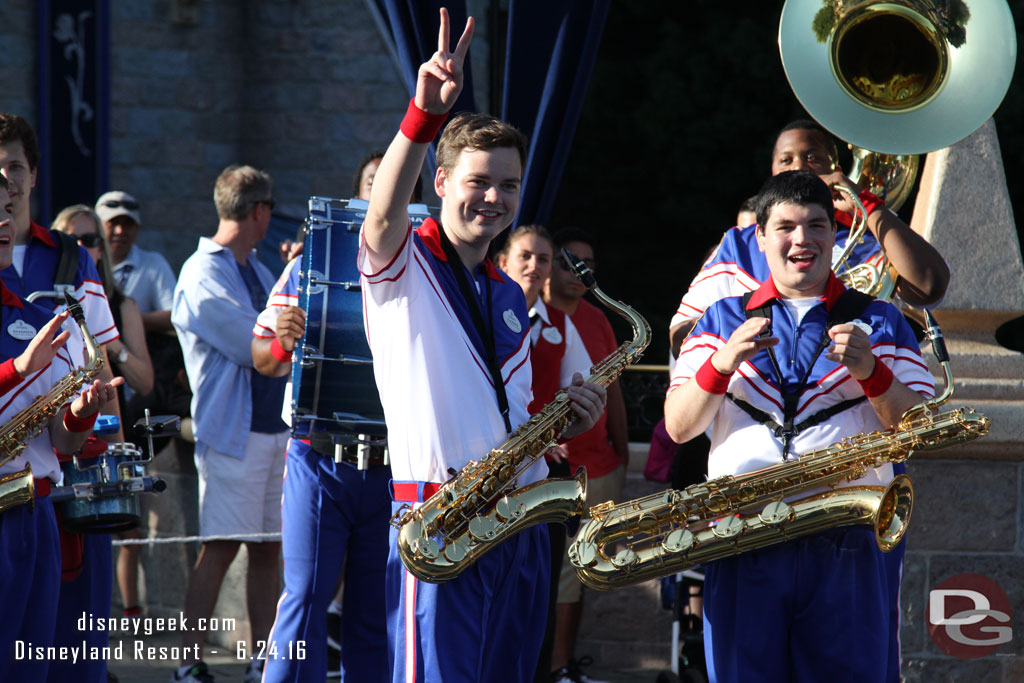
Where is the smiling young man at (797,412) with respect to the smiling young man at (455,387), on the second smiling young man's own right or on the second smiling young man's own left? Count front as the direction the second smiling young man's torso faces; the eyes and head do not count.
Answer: on the second smiling young man's own left

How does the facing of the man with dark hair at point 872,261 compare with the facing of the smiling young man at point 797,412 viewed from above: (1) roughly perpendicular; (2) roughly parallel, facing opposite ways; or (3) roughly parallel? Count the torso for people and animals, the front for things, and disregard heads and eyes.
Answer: roughly parallel

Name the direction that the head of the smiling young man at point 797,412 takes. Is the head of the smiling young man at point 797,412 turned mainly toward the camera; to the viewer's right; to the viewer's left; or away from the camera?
toward the camera

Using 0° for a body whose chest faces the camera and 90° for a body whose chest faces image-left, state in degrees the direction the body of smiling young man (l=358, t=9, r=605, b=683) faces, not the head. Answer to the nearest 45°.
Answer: approximately 315°

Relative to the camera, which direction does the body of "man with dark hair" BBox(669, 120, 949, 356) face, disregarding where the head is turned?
toward the camera

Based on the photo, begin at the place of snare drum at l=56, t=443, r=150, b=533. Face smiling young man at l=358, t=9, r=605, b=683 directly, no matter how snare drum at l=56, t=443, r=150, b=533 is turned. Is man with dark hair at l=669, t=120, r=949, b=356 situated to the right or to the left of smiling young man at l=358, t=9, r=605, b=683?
left

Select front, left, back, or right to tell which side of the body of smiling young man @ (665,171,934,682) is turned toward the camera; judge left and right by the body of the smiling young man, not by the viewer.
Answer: front

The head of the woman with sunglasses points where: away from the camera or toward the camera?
toward the camera

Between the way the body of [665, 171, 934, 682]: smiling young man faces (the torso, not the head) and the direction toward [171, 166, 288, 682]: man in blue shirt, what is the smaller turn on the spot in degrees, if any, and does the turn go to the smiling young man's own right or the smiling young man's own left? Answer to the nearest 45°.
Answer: approximately 135° to the smiling young man's own right

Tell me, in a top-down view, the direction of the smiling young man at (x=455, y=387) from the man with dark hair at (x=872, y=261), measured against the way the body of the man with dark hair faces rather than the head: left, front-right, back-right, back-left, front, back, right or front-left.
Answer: front-right

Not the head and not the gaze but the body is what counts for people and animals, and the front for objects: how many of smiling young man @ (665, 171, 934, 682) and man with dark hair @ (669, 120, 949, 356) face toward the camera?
2
